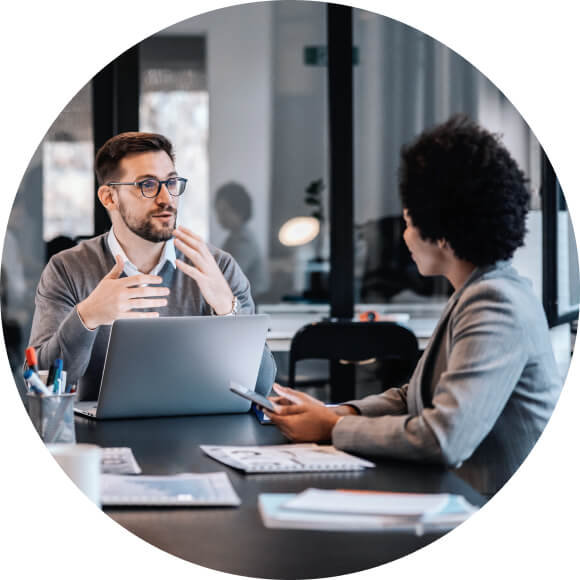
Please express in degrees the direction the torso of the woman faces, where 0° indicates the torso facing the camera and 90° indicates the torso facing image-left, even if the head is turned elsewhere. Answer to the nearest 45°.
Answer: approximately 90°

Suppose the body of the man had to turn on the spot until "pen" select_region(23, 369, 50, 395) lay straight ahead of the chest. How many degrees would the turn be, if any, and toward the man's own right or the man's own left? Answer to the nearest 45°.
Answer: approximately 45° to the man's own right

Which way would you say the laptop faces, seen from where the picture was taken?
facing away from the viewer and to the left of the viewer

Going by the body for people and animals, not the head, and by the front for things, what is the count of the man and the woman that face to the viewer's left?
1

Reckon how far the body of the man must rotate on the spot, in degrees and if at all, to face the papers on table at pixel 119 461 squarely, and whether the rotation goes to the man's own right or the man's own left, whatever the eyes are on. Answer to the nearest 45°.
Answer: approximately 45° to the man's own right

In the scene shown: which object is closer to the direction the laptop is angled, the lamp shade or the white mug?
the lamp shade

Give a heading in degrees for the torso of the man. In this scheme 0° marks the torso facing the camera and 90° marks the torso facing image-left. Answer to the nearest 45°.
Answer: approximately 315°

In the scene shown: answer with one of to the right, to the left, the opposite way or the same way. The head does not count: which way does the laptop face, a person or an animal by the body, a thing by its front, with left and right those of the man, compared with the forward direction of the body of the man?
the opposite way
